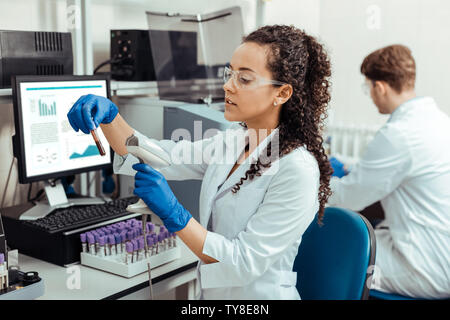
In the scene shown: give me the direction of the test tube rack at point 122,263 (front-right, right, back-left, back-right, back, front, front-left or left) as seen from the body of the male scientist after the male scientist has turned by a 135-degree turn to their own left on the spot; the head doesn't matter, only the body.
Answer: front-right

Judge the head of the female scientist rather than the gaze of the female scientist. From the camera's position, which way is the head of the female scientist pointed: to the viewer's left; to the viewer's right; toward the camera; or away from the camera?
to the viewer's left

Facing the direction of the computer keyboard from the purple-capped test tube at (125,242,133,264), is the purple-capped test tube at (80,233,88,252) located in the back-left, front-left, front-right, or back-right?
front-left

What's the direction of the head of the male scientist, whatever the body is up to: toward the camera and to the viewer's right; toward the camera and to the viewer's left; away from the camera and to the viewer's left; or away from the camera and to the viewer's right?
away from the camera and to the viewer's left

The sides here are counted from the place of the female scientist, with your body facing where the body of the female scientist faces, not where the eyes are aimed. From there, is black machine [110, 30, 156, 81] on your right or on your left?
on your right

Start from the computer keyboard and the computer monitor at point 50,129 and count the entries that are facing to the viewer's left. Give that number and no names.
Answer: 0

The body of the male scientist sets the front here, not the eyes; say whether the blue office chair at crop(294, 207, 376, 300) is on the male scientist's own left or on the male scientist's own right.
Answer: on the male scientist's own left

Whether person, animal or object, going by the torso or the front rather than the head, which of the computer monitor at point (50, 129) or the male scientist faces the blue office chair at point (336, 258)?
the computer monitor
